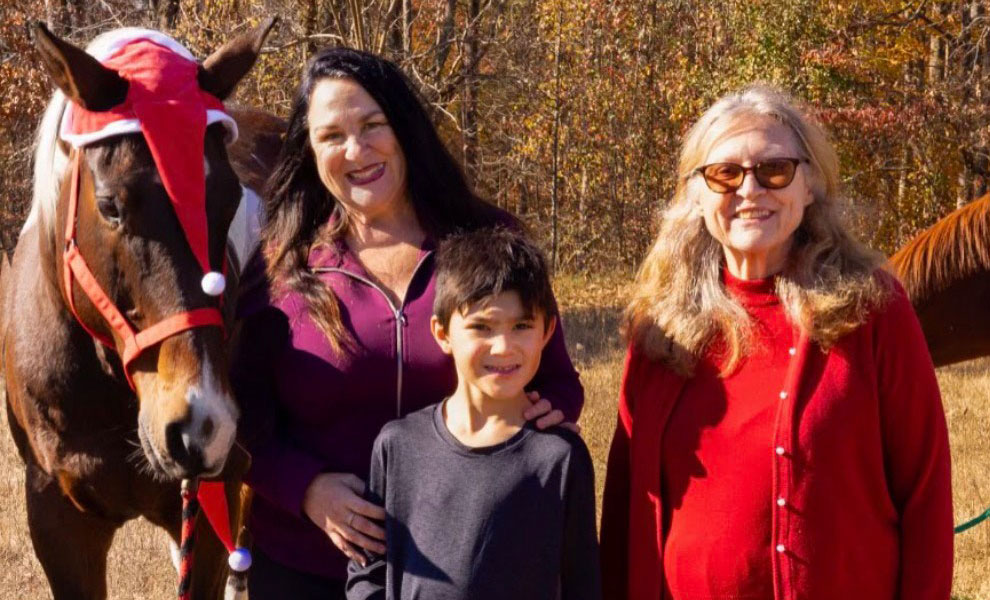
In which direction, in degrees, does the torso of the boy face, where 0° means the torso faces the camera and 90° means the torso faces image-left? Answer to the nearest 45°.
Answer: approximately 0°

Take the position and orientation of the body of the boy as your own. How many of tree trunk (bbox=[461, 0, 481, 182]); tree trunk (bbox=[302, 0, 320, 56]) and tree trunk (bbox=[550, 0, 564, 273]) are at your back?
3

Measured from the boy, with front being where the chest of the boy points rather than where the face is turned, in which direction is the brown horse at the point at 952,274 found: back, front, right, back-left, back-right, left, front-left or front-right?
back-left

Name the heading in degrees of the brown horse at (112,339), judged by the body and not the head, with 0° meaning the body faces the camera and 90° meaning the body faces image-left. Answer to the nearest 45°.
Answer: approximately 315°

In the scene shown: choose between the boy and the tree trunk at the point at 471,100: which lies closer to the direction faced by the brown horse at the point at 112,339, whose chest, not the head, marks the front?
the boy

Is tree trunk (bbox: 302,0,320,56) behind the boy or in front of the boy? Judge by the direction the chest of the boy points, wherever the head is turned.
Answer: behind
